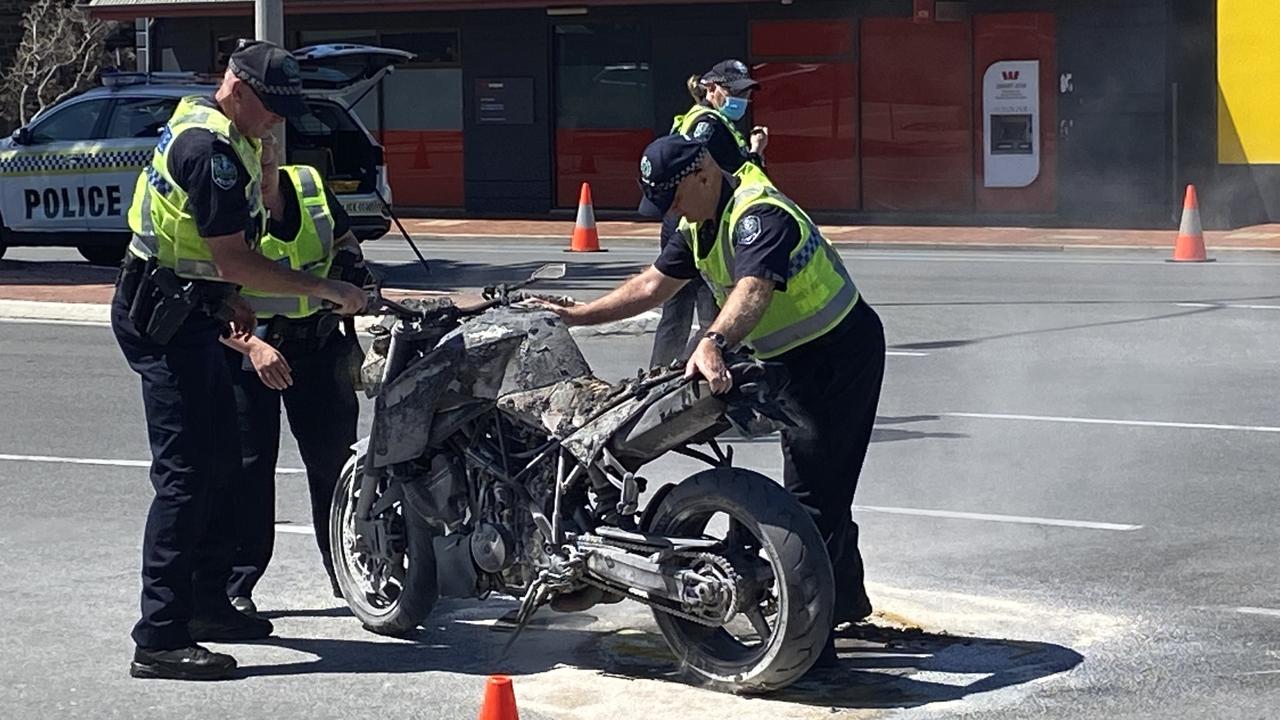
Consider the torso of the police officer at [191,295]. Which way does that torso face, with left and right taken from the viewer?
facing to the right of the viewer

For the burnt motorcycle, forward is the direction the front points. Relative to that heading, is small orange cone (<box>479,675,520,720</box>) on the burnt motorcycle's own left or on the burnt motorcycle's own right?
on the burnt motorcycle's own left

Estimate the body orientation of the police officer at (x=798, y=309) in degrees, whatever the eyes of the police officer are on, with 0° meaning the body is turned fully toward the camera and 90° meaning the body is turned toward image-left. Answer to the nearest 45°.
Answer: approximately 45°

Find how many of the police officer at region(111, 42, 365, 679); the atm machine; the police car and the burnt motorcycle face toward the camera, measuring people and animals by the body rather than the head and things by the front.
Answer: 1

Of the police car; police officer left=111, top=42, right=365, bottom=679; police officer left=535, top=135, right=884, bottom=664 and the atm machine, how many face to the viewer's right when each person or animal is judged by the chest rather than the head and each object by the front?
1

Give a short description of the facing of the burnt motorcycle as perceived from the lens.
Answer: facing away from the viewer and to the left of the viewer

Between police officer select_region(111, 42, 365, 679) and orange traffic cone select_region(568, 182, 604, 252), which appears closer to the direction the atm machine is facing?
the police officer

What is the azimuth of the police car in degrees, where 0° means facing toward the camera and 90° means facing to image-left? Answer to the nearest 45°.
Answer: approximately 135°

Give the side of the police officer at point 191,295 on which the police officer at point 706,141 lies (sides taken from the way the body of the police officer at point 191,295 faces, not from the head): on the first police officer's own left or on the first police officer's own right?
on the first police officer's own left

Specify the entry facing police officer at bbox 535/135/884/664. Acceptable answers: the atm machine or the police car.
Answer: the atm machine

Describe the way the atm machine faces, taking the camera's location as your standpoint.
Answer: facing the viewer

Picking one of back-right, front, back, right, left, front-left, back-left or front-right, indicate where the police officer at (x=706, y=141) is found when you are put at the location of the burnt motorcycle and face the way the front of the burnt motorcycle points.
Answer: front-right

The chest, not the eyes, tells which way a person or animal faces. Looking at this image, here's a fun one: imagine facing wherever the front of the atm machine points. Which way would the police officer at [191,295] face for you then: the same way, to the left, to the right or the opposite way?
to the left

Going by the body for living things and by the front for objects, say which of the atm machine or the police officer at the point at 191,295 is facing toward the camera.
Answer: the atm machine
